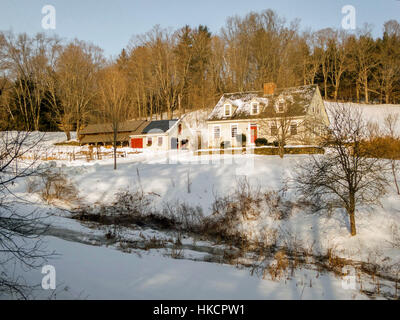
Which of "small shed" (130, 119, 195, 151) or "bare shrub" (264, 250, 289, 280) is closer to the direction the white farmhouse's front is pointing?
the bare shrub

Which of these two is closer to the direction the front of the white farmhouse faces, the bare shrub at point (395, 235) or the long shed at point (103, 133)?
the bare shrub

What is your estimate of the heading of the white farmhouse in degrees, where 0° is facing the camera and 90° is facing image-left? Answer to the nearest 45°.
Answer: approximately 0°

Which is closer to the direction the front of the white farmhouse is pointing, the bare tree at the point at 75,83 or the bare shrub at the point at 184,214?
the bare shrub

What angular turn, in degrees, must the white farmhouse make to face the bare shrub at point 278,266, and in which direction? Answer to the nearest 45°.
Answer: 0° — it already faces it

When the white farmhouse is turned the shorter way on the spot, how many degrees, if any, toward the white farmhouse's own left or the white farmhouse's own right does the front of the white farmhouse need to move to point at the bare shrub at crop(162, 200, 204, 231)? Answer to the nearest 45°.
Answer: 0° — it already faces it

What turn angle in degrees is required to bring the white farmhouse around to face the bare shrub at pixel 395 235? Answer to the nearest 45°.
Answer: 0° — it already faces it

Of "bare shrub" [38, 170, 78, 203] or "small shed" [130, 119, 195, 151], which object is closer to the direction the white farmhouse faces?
the bare shrub

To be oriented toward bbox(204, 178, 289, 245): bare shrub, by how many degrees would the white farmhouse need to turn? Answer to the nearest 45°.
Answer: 0° — it already faces it
